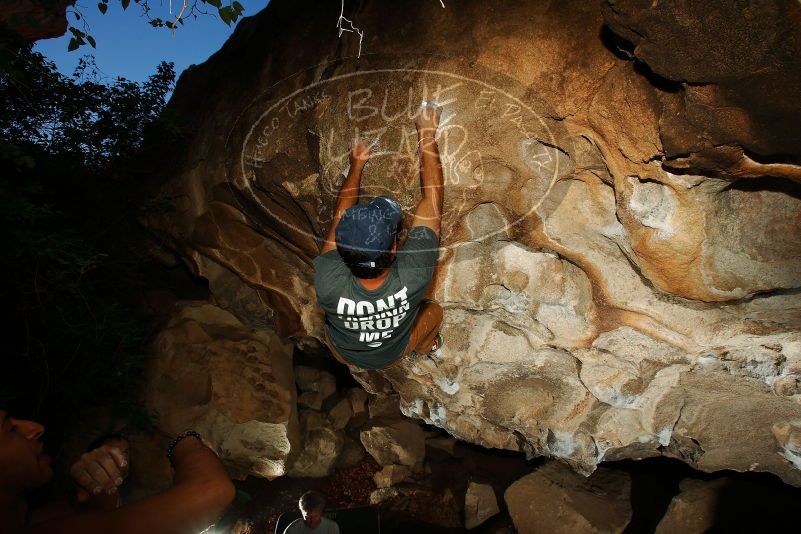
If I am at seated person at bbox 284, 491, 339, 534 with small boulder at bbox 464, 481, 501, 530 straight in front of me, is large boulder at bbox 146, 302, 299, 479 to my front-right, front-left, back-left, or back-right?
back-left

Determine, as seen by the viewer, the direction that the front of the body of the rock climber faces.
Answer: away from the camera

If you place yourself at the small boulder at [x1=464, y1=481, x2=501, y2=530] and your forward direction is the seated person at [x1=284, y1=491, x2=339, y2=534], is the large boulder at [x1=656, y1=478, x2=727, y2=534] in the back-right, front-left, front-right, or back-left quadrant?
back-left

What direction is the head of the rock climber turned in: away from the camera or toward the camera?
away from the camera
